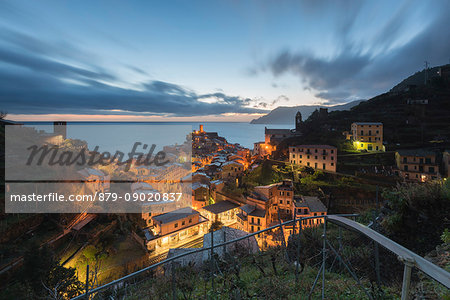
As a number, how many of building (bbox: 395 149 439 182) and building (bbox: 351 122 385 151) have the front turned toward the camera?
2

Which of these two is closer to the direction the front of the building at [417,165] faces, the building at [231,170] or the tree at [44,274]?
the tree

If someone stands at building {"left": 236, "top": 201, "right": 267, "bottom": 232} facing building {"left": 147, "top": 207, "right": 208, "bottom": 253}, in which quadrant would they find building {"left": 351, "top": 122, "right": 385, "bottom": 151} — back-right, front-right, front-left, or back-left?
back-right

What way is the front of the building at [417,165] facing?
toward the camera

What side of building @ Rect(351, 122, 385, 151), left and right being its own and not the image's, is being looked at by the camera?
front

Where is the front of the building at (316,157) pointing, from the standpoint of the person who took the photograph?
facing the viewer and to the left of the viewer
